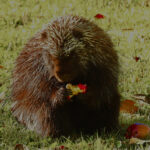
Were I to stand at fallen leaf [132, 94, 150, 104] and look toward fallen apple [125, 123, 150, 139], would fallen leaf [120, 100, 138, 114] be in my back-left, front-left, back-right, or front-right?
front-right

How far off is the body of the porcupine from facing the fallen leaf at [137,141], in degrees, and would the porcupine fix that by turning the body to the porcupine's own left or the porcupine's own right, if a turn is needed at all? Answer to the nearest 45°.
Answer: approximately 45° to the porcupine's own left

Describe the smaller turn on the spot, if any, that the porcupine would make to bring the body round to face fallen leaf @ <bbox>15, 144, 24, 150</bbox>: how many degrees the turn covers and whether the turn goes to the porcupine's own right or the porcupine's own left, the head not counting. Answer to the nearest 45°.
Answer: approximately 45° to the porcupine's own right

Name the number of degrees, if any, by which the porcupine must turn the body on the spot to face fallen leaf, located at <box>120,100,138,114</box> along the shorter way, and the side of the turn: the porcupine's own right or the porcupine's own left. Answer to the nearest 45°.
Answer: approximately 135° to the porcupine's own left

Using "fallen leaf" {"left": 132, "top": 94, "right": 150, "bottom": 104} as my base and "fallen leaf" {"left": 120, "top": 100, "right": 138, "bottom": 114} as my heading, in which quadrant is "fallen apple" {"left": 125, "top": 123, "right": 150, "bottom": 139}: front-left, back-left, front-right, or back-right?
front-left

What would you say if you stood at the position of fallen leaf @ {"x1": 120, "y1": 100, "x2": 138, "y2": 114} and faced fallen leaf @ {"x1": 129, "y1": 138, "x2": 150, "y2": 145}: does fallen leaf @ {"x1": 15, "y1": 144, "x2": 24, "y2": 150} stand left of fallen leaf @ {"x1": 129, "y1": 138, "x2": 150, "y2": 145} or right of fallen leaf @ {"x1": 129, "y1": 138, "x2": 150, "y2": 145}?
right

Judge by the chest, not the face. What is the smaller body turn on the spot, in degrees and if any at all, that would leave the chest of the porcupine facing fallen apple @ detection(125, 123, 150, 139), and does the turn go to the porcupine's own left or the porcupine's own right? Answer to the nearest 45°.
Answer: approximately 90° to the porcupine's own left

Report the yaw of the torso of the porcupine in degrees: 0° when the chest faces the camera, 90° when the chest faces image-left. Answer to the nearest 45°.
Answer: approximately 0°

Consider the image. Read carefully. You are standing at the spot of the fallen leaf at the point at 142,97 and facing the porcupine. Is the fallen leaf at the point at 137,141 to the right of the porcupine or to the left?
left
